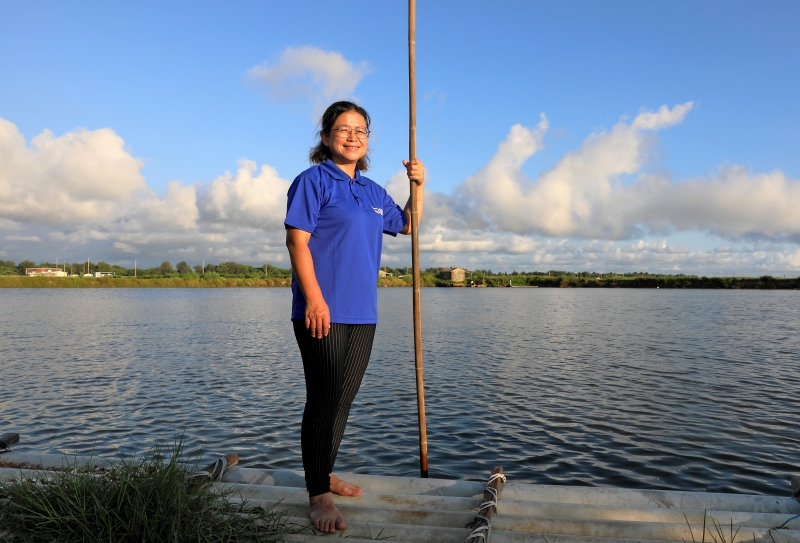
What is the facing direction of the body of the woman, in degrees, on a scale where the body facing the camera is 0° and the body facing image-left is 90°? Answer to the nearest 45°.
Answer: approximately 315°
